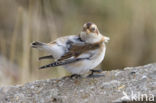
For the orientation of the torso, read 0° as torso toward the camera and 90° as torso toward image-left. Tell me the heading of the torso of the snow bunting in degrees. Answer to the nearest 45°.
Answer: approximately 270°
